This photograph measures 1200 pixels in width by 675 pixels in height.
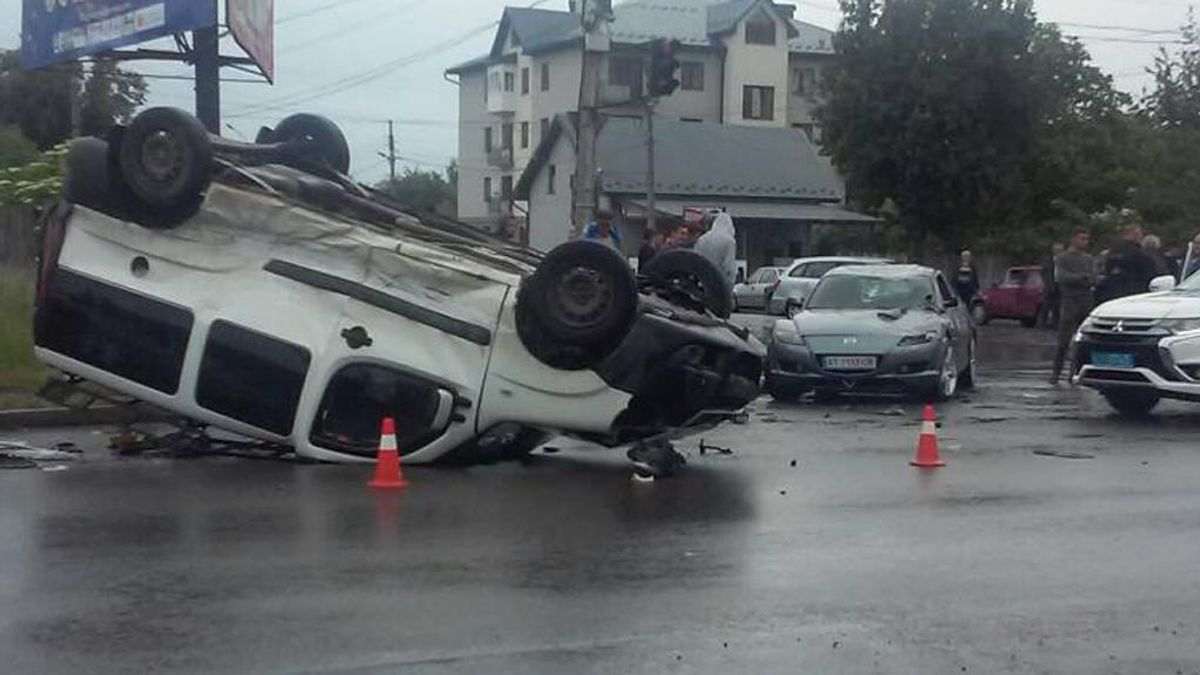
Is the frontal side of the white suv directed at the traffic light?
no

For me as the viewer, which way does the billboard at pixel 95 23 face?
facing the viewer and to the left of the viewer

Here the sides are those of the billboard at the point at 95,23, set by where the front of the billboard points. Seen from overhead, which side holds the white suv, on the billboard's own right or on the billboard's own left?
on the billboard's own left

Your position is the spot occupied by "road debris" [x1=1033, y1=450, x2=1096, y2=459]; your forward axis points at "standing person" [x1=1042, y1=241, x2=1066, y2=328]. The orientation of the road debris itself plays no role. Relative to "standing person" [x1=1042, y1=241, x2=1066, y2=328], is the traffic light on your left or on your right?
left

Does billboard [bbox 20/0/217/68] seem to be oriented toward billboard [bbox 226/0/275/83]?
no

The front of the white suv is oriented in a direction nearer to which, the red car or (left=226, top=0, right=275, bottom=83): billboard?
the billboard

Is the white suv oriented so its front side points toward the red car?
no
